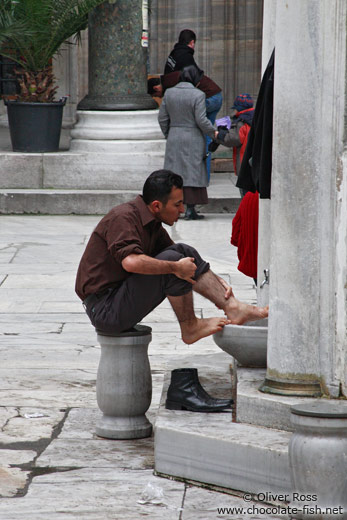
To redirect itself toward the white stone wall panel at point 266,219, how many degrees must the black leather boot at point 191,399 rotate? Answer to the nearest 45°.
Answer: approximately 90° to its left

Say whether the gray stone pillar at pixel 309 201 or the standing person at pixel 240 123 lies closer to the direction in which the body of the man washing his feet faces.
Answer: the gray stone pillar

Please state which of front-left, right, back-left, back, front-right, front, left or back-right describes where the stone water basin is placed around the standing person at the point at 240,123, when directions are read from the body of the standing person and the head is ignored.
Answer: left

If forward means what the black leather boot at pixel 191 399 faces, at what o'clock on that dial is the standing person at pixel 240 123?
The standing person is roughly at 9 o'clock from the black leather boot.

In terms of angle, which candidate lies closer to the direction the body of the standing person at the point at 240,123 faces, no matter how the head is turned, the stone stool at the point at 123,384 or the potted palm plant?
the potted palm plant

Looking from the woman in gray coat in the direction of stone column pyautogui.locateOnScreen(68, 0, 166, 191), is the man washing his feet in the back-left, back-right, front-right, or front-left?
back-left

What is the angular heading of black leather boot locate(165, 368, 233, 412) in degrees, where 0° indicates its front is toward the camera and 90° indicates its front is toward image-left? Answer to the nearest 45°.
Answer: approximately 270°

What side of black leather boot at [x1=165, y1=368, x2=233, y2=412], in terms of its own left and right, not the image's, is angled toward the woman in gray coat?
left

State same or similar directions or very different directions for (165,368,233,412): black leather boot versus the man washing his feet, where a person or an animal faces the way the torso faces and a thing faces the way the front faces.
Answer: same or similar directions

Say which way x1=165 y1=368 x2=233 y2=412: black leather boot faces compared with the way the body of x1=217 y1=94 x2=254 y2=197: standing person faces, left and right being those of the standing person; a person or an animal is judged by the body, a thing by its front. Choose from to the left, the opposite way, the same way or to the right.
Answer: the opposite way

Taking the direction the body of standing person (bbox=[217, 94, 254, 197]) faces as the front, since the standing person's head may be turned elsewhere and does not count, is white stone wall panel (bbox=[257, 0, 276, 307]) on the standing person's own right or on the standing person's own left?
on the standing person's own left

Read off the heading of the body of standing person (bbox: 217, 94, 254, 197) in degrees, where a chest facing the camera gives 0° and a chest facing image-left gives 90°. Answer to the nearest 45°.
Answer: approximately 90°

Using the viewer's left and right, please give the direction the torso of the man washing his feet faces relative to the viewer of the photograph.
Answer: facing to the right of the viewer

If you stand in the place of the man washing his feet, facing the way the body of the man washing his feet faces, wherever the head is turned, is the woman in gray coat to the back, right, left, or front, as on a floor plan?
left

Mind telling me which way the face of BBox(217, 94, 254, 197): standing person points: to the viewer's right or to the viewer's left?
to the viewer's left
